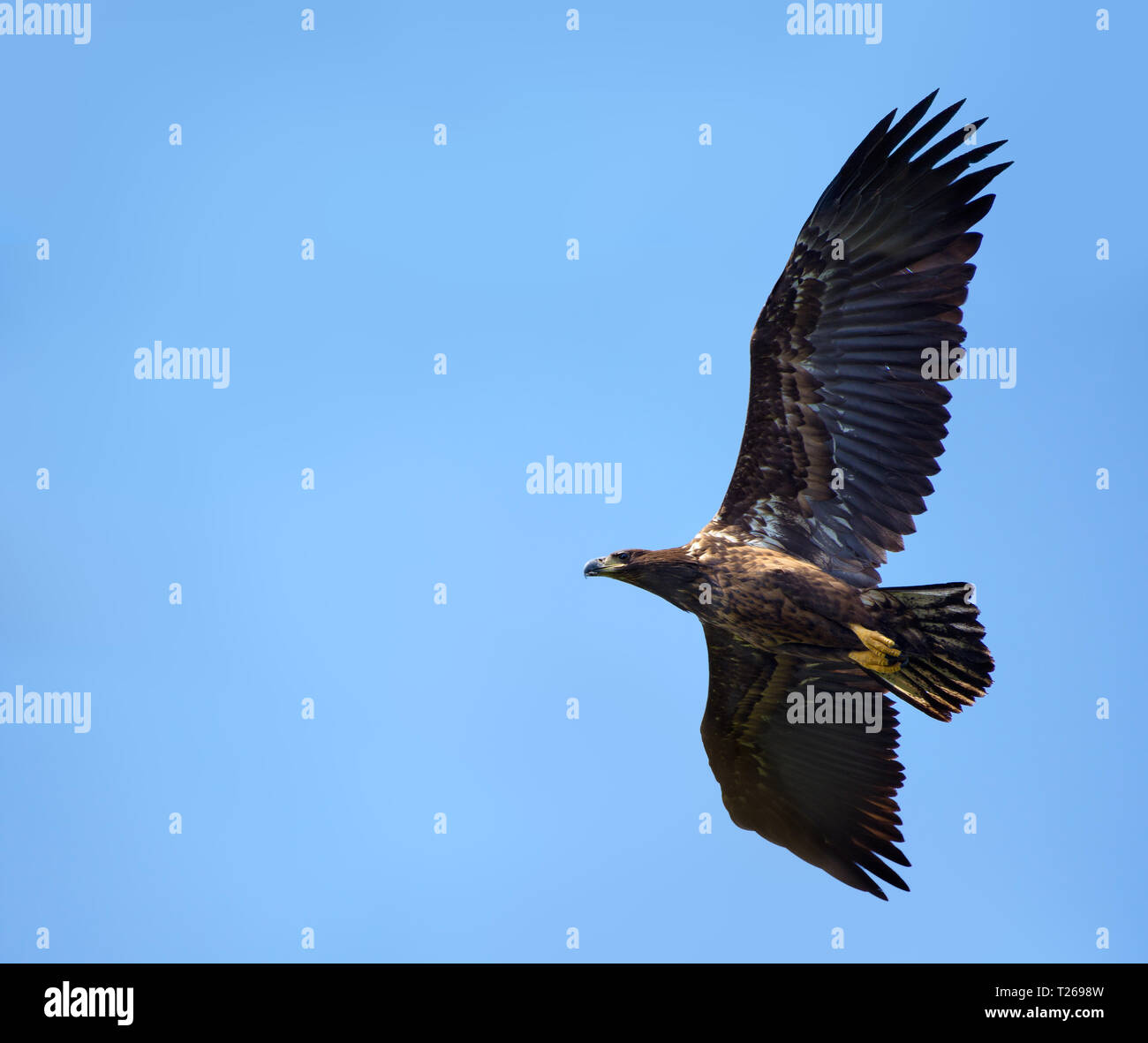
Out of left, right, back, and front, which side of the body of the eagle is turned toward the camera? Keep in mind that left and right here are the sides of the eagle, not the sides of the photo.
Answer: left
